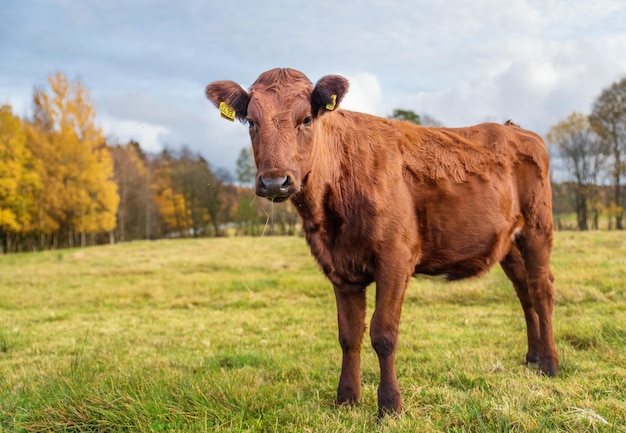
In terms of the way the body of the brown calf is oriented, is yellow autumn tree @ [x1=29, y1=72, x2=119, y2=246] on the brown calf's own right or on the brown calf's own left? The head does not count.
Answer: on the brown calf's own right

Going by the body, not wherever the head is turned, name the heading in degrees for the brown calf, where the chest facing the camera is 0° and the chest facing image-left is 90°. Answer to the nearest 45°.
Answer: approximately 45°

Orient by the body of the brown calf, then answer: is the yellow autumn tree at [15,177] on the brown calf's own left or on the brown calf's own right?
on the brown calf's own right
